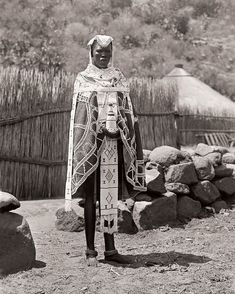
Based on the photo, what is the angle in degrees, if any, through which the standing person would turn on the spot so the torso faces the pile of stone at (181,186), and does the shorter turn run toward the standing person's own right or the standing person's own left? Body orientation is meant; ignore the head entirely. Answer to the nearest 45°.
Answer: approximately 135° to the standing person's own left

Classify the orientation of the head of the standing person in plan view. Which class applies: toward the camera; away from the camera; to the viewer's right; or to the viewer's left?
toward the camera

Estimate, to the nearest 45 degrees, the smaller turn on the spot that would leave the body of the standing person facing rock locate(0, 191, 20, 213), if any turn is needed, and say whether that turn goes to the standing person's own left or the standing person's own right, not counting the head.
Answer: approximately 90° to the standing person's own right

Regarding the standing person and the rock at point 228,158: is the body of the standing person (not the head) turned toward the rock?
no

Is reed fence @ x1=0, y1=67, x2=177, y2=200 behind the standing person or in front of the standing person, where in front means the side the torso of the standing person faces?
behind

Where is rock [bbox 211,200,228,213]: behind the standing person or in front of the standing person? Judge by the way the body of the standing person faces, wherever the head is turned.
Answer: behind

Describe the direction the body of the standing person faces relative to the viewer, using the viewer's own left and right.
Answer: facing the viewer
